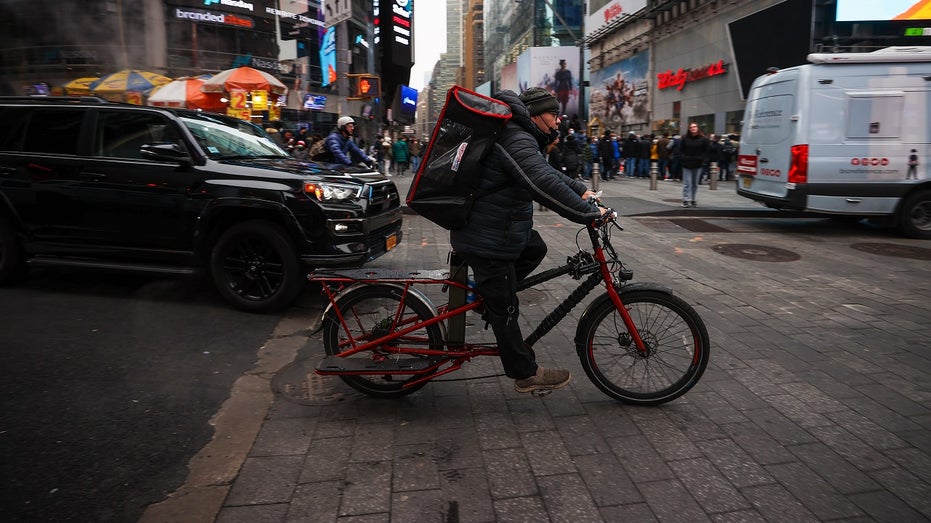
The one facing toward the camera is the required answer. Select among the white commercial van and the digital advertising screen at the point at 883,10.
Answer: the digital advertising screen

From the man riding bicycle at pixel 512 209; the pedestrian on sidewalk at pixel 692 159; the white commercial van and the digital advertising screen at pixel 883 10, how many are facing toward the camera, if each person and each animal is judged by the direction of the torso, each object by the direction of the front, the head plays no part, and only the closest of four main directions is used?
2

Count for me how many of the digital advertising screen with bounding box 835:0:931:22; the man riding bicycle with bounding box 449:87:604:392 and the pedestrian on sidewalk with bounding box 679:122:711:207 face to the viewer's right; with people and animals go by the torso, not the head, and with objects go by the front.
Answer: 1

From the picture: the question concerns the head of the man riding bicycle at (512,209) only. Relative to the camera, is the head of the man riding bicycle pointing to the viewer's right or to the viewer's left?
to the viewer's right

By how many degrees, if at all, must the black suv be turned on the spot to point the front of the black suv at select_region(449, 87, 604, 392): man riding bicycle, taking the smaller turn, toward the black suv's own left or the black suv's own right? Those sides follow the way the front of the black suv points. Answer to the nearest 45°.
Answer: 0° — it already faces them

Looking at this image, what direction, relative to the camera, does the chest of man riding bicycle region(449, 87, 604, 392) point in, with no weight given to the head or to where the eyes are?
to the viewer's right

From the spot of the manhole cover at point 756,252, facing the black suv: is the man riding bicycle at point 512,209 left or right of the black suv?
left

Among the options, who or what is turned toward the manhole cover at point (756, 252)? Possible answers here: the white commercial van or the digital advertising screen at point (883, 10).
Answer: the digital advertising screen

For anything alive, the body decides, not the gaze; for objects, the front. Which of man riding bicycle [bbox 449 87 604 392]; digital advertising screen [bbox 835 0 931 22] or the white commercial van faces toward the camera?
the digital advertising screen

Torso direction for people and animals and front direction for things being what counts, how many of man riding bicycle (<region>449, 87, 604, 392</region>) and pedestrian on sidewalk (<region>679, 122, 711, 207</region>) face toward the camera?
1

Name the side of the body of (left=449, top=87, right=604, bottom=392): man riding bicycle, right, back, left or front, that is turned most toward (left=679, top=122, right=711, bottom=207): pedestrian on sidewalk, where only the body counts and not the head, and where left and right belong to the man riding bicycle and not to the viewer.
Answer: left

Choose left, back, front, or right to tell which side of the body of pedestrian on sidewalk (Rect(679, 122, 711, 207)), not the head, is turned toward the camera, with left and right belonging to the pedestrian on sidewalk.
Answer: front

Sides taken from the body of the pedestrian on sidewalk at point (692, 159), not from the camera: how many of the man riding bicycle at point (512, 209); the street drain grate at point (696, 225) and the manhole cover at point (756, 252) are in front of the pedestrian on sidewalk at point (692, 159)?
3

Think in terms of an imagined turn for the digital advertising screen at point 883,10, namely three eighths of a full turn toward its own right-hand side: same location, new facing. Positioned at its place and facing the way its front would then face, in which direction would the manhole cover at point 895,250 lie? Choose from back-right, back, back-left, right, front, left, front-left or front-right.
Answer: back-left

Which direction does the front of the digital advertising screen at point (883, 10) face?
toward the camera

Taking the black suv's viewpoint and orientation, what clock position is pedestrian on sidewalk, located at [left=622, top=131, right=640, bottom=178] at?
The pedestrian on sidewalk is roughly at 9 o'clock from the black suv.

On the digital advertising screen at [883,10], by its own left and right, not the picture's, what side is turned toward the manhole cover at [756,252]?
front
